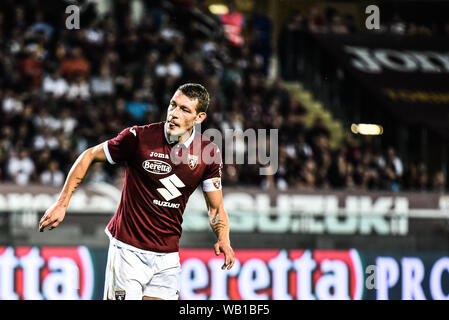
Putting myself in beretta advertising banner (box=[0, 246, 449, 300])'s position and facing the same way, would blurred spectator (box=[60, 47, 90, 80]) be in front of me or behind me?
behind

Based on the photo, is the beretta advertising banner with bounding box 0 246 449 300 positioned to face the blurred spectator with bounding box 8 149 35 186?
no

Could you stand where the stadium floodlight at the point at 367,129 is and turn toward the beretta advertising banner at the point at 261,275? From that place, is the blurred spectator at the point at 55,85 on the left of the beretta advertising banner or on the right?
right

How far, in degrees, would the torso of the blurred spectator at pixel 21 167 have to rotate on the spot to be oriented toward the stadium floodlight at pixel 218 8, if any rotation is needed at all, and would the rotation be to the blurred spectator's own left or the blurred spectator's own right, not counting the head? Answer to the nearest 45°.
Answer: approximately 135° to the blurred spectator's own left

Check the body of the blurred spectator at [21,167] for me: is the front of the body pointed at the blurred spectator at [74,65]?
no

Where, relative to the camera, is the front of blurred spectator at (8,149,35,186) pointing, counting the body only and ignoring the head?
toward the camera

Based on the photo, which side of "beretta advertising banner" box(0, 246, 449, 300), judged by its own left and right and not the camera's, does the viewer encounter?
front

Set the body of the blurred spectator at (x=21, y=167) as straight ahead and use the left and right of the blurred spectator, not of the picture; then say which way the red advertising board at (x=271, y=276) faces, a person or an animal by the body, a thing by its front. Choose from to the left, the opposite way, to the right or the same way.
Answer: the same way

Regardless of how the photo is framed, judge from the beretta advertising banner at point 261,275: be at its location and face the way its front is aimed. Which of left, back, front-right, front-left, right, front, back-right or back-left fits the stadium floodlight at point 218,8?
back

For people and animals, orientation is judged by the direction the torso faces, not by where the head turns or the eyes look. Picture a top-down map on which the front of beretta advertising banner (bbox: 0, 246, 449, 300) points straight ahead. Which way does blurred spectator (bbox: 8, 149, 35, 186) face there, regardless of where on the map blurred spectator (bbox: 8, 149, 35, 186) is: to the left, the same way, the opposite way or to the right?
the same way

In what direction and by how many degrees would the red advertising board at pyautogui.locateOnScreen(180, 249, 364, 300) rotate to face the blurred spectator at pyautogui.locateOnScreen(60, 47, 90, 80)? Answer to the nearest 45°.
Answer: approximately 135° to its right

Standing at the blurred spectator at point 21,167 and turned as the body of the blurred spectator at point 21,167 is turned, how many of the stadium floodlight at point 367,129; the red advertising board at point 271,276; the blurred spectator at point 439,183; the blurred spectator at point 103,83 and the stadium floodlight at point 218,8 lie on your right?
0

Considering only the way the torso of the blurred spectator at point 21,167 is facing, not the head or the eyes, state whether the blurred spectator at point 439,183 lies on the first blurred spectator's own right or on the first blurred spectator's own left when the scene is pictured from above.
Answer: on the first blurred spectator's own left

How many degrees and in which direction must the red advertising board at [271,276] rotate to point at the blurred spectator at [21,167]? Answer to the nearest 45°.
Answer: approximately 135° to its right

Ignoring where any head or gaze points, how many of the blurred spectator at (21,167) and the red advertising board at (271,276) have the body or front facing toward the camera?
2

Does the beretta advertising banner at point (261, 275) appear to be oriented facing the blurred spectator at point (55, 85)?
no
